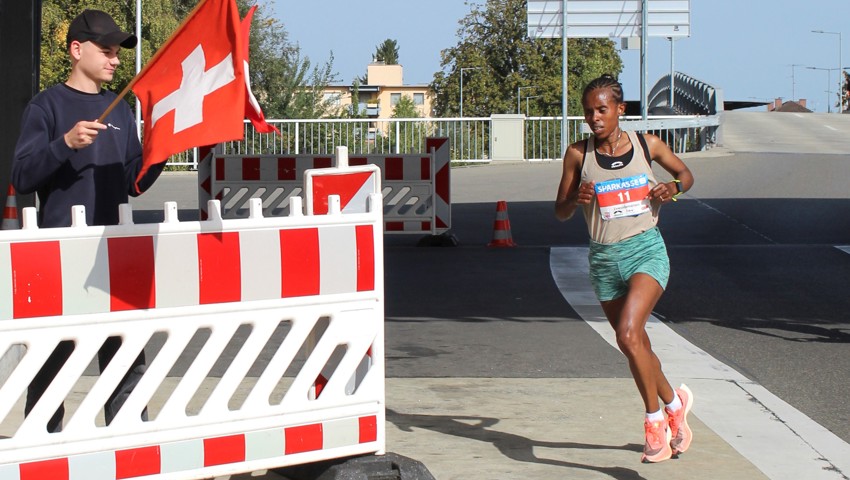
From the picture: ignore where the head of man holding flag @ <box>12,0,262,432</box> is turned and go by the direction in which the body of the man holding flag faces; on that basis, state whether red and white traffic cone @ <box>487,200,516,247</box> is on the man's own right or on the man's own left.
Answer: on the man's own left

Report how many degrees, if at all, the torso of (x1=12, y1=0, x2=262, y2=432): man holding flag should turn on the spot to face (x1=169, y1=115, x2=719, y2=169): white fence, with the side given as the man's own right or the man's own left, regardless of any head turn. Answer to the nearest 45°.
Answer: approximately 135° to the man's own left

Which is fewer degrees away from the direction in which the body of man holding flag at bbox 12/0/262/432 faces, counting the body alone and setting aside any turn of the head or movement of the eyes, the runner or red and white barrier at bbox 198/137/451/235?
the runner

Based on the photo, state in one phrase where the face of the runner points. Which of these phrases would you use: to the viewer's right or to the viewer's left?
to the viewer's left

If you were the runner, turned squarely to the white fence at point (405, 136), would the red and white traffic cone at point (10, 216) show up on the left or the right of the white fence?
left

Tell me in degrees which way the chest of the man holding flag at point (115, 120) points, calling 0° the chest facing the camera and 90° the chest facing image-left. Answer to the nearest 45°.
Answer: approximately 315°

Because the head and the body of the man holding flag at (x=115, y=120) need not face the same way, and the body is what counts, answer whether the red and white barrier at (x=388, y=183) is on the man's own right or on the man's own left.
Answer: on the man's own left

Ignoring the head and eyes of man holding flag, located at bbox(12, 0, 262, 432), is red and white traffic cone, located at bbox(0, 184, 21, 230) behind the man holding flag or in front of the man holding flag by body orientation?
behind

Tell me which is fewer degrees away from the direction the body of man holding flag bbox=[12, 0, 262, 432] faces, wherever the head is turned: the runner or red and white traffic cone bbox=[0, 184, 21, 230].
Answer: the runner

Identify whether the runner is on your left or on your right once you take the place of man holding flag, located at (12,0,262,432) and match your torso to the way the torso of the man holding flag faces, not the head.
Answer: on your left

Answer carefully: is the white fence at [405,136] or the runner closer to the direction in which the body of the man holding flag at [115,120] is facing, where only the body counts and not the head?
the runner
